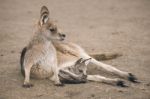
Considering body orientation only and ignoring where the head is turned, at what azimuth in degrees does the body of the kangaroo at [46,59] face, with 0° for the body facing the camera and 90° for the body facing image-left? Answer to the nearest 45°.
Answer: approximately 45°
